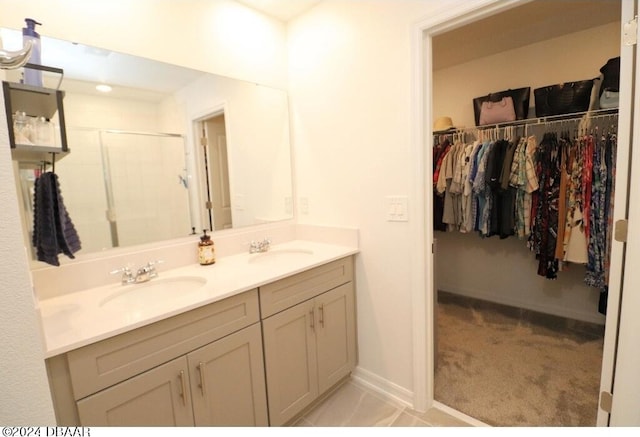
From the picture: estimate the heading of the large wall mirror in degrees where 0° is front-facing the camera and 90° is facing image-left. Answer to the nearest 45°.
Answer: approximately 315°

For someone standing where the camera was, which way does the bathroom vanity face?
facing the viewer and to the right of the viewer

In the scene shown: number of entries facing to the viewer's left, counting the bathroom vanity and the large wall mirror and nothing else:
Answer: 0

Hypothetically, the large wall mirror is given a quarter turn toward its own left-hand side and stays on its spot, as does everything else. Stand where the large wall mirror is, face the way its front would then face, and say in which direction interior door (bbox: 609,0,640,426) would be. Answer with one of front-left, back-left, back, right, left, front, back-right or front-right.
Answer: right

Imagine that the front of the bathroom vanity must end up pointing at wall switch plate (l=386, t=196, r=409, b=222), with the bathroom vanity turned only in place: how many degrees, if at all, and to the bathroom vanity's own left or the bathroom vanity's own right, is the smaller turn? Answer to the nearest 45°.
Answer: approximately 45° to the bathroom vanity's own left

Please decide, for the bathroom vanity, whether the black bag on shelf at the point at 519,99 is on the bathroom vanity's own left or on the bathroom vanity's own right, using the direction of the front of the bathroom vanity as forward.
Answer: on the bathroom vanity's own left

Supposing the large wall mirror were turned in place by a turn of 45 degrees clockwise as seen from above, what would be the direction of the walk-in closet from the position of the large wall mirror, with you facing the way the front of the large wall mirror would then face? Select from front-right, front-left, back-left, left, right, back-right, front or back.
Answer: left

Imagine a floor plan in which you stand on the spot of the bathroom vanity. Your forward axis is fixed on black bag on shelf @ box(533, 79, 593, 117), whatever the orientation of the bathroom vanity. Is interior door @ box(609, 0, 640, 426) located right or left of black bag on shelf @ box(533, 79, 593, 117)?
right

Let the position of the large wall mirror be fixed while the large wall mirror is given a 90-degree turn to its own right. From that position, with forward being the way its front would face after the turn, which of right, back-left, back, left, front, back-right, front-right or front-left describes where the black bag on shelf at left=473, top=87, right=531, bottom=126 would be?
back-left

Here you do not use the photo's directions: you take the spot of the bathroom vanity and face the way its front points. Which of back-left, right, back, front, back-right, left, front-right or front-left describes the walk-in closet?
front-left
